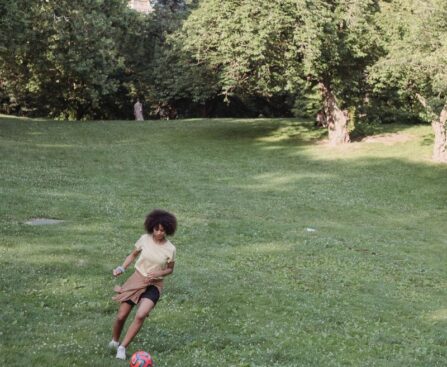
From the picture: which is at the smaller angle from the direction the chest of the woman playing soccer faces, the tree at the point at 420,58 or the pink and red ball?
the pink and red ball

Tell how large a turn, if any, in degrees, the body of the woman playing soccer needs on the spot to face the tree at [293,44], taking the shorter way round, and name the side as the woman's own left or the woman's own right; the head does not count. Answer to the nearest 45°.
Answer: approximately 180°

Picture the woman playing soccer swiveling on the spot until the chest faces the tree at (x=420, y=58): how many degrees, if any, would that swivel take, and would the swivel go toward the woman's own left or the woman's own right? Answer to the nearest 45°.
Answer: approximately 135° to the woman's own left

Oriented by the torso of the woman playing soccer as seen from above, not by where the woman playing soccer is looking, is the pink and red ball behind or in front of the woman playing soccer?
in front

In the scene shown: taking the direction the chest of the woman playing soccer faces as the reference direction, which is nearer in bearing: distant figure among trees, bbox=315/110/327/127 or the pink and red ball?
the pink and red ball

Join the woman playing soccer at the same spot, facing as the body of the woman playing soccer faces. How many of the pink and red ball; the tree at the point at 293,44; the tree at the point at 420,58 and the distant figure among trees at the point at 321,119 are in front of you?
1

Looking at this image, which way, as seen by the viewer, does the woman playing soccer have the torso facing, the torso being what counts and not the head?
toward the camera

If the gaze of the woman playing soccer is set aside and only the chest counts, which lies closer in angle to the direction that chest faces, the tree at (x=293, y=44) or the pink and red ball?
the pink and red ball

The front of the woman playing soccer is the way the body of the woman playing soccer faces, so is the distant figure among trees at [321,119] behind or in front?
behind
